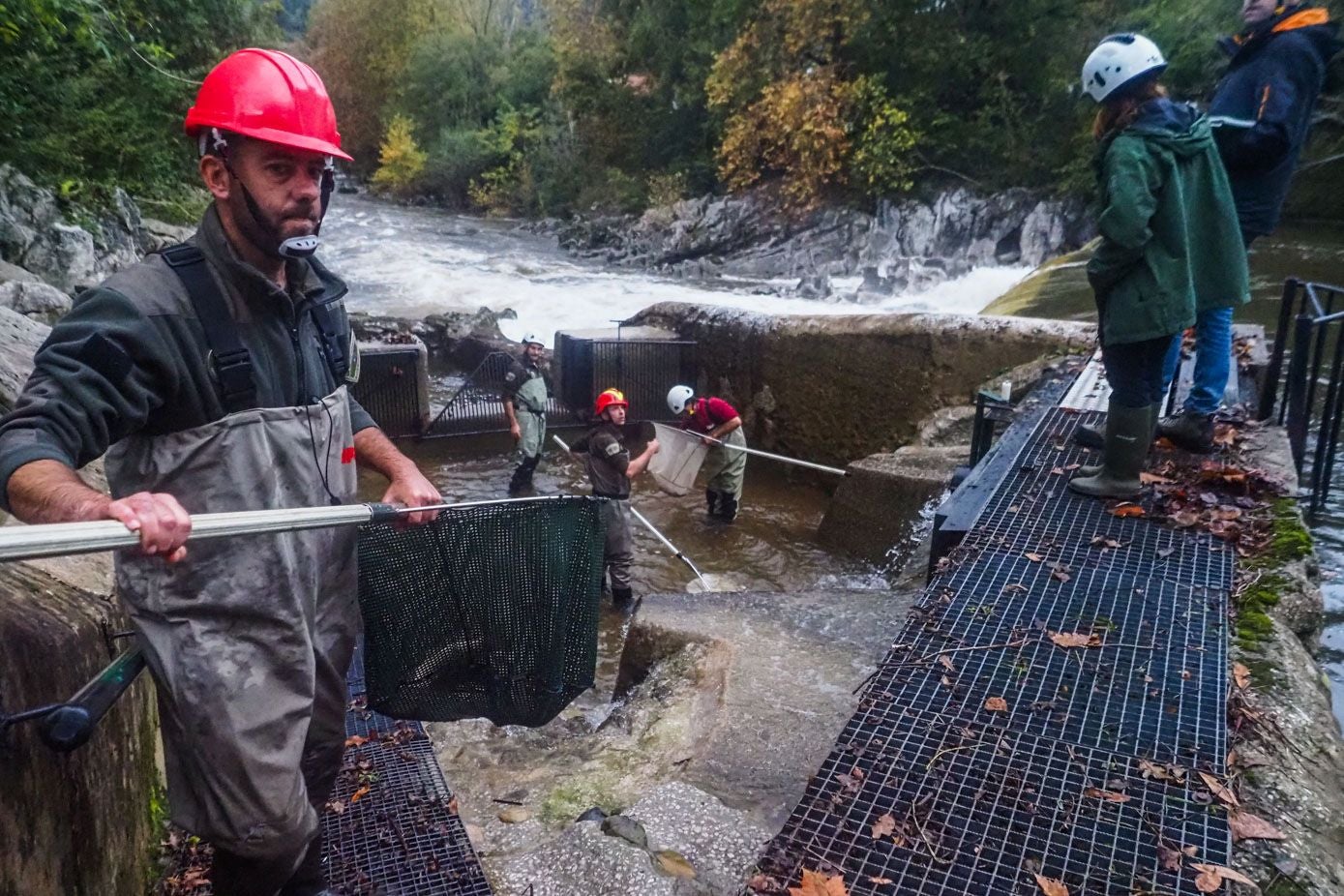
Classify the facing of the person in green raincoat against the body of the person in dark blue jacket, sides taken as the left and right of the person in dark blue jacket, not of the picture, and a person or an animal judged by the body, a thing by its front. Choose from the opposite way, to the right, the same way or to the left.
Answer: the same way

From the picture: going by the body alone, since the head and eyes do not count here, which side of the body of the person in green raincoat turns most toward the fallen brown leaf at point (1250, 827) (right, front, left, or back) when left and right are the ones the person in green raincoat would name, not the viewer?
left

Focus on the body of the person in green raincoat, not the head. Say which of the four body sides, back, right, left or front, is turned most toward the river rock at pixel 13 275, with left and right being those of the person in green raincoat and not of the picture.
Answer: front

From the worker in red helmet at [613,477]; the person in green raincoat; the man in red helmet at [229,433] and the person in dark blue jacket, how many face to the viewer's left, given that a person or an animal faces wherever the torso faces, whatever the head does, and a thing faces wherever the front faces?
2

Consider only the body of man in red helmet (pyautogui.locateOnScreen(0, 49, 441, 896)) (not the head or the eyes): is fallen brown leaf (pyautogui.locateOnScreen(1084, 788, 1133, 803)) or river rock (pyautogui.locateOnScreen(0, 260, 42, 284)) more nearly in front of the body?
the fallen brown leaf

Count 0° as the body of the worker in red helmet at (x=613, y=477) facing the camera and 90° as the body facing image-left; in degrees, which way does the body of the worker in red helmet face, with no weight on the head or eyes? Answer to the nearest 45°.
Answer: approximately 270°

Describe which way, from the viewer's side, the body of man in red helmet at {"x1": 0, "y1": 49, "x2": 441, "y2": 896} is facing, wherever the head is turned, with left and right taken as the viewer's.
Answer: facing the viewer and to the right of the viewer

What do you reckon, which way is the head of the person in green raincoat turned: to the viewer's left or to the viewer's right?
to the viewer's left

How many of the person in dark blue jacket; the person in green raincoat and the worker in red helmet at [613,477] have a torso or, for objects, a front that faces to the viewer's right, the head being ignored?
1

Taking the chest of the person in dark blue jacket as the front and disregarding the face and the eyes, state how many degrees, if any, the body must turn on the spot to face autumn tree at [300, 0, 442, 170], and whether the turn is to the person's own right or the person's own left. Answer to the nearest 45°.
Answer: approximately 45° to the person's own right

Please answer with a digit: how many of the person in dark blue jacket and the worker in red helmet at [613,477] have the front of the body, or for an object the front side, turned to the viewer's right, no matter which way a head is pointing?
1

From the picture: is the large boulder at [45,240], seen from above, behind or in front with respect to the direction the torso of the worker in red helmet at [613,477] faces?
behind

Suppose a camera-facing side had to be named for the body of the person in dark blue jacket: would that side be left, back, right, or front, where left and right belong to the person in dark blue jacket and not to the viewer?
left

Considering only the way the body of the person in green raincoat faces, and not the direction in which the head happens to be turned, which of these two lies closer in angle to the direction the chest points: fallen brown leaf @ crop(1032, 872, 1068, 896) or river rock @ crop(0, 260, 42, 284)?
the river rock

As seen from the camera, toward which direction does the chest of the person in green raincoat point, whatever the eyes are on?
to the viewer's left
